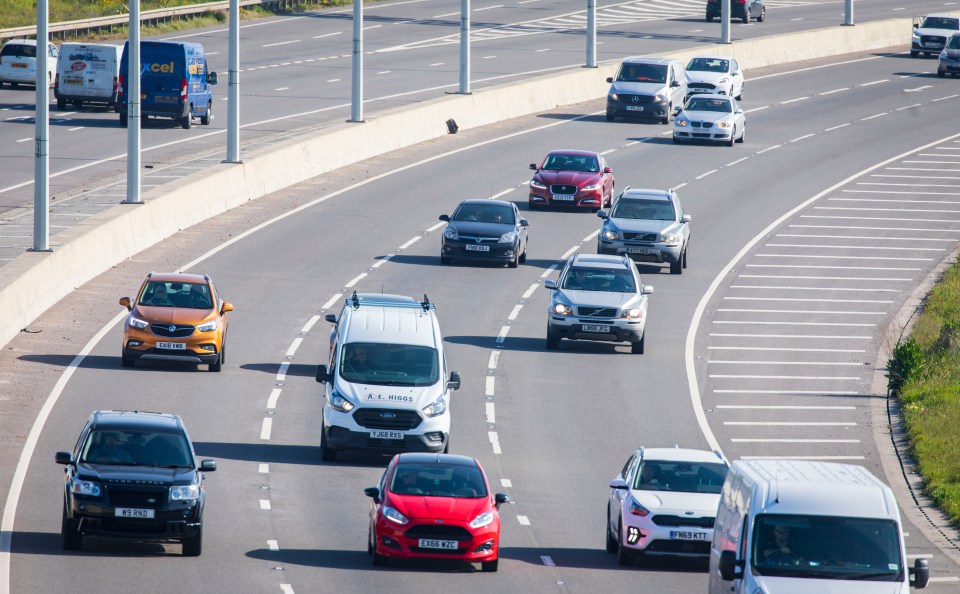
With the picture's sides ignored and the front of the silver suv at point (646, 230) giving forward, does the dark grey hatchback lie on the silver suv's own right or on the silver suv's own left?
on the silver suv's own right

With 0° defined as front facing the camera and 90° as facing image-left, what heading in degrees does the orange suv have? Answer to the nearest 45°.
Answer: approximately 0°

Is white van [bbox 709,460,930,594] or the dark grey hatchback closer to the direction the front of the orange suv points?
the white van

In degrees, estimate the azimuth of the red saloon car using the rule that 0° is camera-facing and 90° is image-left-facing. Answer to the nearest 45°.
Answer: approximately 0°

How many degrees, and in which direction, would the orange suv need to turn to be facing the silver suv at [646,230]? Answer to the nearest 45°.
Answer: approximately 135° to its left

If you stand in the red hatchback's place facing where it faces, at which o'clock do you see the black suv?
The black suv is roughly at 3 o'clock from the red hatchback.
